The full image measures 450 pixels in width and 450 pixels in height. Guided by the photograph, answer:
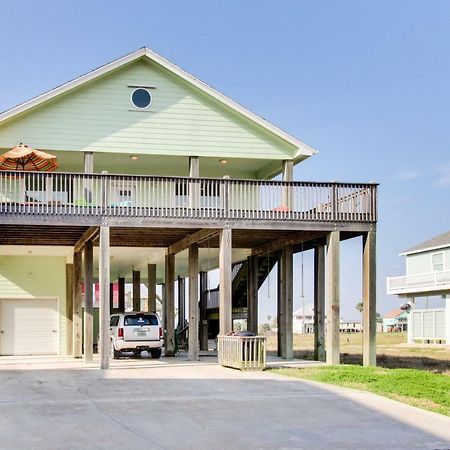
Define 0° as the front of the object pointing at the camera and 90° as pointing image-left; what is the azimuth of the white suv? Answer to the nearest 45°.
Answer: approximately 180°

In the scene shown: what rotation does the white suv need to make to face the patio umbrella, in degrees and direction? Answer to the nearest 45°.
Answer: approximately 135° to its left

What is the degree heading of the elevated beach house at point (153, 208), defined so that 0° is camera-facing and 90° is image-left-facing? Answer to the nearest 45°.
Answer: approximately 0°
